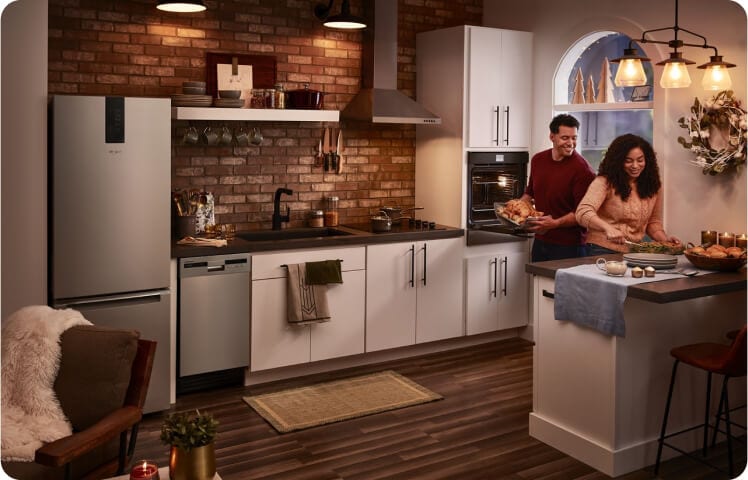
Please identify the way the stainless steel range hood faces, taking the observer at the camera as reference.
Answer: facing the viewer and to the right of the viewer

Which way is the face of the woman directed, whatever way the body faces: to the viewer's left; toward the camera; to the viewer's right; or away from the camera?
toward the camera

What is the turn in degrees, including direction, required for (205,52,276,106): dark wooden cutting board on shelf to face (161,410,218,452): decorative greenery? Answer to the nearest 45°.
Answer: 0° — it already faces it

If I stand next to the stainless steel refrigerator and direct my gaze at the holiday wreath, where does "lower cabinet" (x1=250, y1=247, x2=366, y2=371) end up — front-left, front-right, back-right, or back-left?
front-left

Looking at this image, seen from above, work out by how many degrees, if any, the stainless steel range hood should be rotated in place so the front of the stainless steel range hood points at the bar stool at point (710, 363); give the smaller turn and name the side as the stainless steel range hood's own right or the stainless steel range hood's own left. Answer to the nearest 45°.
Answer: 0° — it already faces it

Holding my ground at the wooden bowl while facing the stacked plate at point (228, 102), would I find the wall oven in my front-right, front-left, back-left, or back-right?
front-right

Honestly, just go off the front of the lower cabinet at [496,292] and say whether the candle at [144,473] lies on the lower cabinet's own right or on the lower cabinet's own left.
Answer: on the lower cabinet's own right

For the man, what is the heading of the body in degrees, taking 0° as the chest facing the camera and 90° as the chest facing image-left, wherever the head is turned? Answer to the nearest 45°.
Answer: approximately 0°

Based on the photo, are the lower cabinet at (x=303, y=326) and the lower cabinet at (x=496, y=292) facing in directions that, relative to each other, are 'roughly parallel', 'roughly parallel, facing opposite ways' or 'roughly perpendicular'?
roughly parallel

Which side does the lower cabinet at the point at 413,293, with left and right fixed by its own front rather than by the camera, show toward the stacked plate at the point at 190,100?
right

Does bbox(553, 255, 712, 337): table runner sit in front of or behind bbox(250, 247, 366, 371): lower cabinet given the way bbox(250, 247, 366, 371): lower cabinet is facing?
in front
